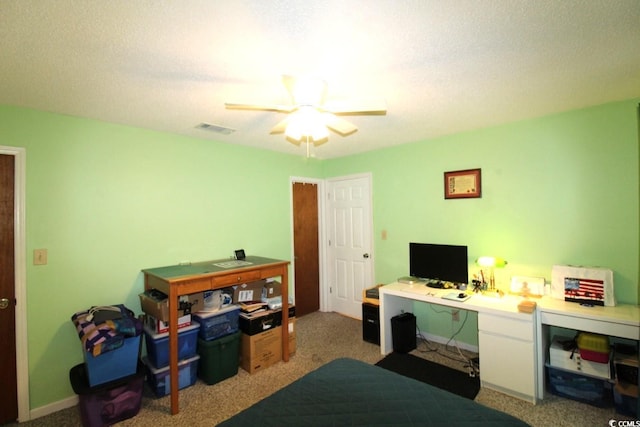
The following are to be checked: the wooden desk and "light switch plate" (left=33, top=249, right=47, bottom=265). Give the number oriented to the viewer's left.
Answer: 0

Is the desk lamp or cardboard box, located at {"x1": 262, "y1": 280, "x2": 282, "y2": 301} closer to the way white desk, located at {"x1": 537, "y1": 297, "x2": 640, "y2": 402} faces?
the cardboard box

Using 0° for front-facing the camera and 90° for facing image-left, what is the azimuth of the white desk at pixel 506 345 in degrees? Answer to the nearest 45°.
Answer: approximately 45°

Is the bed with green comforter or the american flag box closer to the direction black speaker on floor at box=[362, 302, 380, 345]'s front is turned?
the bed with green comforter

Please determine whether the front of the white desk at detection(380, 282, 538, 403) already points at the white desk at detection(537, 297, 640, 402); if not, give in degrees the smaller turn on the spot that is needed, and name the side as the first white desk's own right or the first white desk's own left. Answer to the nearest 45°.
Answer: approximately 135° to the first white desk's own left

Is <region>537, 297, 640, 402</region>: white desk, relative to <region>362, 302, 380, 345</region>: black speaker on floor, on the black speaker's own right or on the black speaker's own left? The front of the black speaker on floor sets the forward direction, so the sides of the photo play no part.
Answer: on the black speaker's own left

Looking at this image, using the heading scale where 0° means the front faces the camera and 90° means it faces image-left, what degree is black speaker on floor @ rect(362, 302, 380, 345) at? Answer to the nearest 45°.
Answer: approximately 45°

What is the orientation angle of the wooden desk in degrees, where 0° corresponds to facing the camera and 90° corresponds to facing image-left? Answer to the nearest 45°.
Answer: approximately 315°

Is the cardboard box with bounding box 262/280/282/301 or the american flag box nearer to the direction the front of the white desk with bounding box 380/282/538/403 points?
the cardboard box
